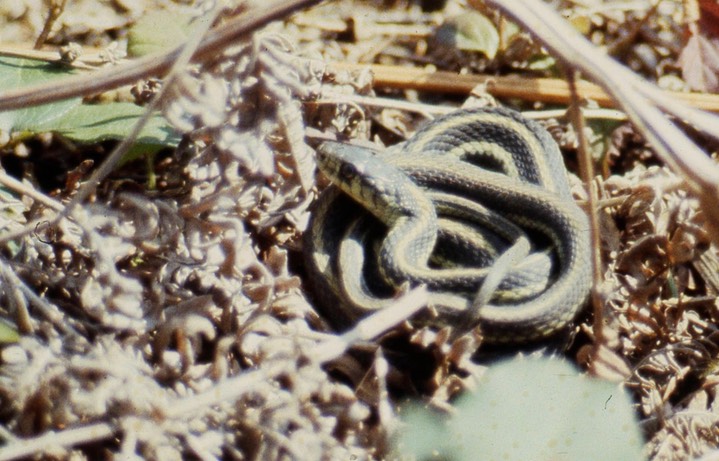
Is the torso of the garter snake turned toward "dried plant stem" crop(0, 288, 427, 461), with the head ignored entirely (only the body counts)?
no

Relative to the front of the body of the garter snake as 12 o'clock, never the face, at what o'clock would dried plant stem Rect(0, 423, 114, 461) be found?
The dried plant stem is roughly at 10 o'clock from the garter snake.

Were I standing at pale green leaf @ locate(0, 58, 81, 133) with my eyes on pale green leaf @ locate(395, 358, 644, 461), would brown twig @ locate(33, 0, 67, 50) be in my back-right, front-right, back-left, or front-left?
back-left

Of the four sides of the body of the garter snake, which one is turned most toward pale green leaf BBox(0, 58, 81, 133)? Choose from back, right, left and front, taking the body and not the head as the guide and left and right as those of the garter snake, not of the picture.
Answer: front

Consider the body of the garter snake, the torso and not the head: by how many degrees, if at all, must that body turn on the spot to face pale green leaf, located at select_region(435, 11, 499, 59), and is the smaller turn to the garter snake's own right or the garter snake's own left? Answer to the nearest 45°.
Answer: approximately 90° to the garter snake's own right

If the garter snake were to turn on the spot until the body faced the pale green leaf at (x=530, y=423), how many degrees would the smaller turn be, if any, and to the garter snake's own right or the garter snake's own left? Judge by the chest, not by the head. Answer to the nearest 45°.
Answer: approximately 90° to the garter snake's own left

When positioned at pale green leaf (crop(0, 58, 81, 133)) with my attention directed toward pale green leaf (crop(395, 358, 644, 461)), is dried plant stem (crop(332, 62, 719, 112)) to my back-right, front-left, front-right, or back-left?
front-left

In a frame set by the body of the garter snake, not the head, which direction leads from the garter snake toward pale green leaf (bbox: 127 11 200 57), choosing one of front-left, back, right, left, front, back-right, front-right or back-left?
front

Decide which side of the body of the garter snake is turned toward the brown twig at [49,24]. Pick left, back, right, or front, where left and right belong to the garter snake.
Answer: front

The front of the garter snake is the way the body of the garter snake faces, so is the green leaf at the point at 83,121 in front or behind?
in front

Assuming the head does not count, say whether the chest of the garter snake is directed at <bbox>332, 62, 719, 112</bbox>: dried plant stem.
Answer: no

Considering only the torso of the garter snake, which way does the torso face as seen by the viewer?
to the viewer's left

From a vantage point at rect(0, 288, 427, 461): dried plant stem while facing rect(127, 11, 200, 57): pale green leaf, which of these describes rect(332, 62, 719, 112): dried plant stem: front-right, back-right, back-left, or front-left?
front-right

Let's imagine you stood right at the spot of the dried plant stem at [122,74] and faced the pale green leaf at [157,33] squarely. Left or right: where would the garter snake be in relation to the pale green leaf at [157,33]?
right
